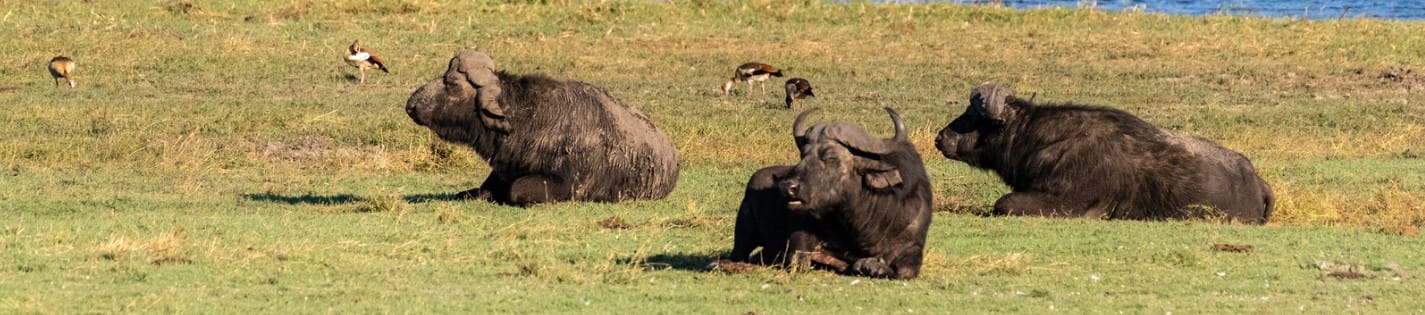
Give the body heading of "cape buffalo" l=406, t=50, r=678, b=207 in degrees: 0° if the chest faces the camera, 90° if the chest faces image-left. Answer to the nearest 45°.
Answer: approximately 90°

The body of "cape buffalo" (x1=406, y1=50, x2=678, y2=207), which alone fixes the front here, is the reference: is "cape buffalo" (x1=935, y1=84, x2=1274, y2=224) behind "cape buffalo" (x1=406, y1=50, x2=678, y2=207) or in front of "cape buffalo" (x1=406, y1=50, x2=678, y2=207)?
behind

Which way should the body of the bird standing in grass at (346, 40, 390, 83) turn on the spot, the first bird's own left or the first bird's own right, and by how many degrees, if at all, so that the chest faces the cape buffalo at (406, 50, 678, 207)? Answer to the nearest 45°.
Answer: approximately 90° to the first bird's own left

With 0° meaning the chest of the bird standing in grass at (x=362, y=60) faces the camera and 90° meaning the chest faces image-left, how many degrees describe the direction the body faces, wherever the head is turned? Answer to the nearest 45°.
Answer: approximately 90°

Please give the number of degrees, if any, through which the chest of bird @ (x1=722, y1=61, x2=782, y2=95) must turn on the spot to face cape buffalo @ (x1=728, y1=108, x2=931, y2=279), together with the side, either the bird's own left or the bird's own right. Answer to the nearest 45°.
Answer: approximately 90° to the bird's own left

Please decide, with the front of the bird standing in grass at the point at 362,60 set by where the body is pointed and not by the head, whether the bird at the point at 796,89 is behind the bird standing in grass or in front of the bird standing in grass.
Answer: behind

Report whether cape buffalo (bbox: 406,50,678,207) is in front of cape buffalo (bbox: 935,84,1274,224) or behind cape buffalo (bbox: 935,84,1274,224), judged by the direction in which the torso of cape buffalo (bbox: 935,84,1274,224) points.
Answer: in front

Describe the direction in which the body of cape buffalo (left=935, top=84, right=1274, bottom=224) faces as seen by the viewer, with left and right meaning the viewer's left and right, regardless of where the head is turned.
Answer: facing to the left of the viewer

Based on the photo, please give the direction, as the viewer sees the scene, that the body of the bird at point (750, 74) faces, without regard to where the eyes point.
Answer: to the viewer's left
